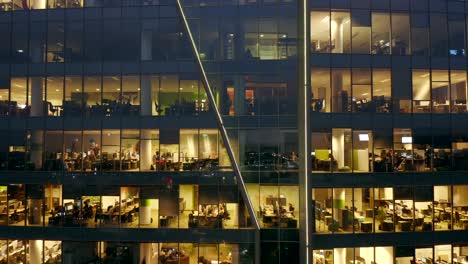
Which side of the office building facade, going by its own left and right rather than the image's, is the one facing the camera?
front
